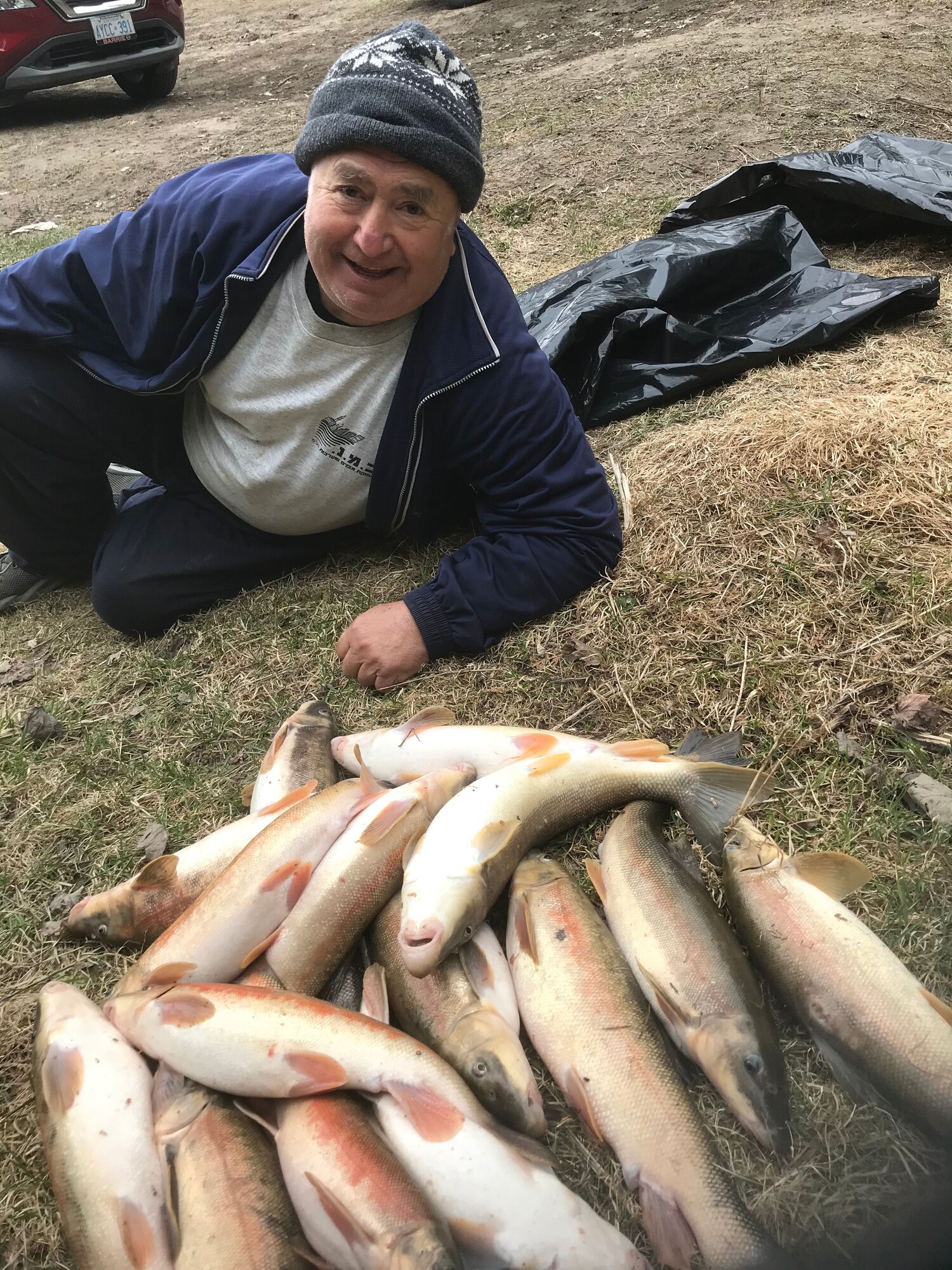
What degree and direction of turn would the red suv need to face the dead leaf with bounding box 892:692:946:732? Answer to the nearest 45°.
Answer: approximately 45° to its right

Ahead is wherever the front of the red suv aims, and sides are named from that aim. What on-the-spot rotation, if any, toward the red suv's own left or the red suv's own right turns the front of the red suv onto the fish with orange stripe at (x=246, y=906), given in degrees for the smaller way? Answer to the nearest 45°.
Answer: approximately 45° to the red suv's own right

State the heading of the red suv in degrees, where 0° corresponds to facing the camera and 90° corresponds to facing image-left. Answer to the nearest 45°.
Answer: approximately 315°

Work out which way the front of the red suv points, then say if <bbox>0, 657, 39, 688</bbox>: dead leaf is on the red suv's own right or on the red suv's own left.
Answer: on the red suv's own right
